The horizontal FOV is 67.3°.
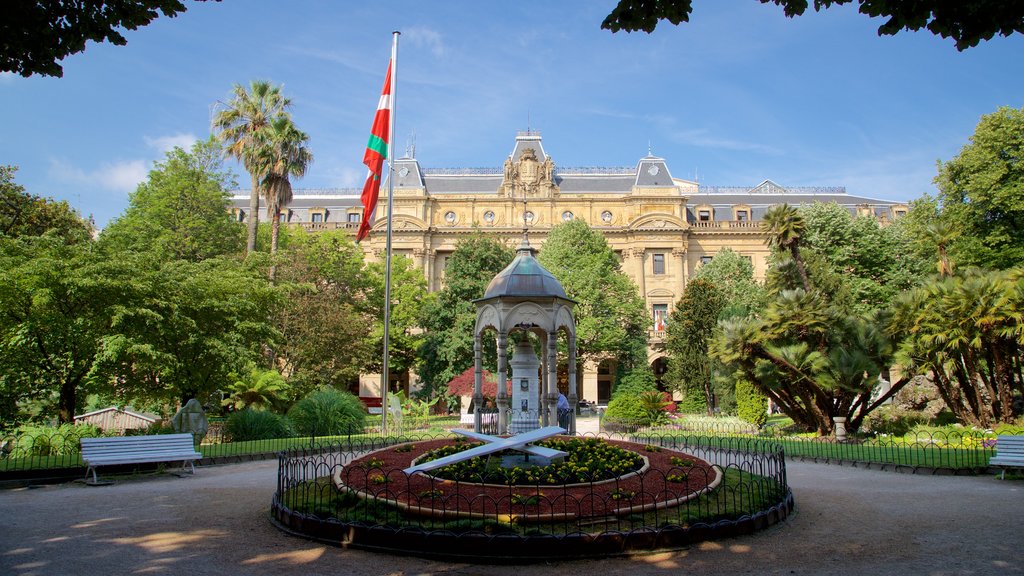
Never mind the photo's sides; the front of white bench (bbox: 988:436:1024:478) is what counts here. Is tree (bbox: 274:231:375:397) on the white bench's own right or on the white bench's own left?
on the white bench's own right

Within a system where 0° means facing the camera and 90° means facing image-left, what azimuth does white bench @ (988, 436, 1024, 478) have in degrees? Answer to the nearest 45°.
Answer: approximately 45°

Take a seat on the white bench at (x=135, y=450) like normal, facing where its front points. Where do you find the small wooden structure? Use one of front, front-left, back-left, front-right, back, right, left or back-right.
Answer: back-left

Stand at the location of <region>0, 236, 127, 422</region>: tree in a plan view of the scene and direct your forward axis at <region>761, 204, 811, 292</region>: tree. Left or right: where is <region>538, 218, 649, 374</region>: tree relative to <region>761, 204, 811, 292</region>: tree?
left

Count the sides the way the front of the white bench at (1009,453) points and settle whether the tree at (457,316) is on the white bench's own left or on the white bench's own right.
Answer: on the white bench's own right

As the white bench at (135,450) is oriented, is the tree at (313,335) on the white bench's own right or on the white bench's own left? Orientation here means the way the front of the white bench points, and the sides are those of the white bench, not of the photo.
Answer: on the white bench's own left

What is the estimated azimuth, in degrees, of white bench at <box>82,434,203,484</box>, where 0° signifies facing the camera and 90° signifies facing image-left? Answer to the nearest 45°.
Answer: approximately 315°

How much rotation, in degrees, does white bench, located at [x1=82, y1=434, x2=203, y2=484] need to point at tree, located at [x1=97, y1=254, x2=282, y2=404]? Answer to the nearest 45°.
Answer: approximately 135° to its left

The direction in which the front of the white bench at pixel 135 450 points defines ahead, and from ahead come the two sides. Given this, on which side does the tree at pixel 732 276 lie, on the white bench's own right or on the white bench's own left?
on the white bench's own left
